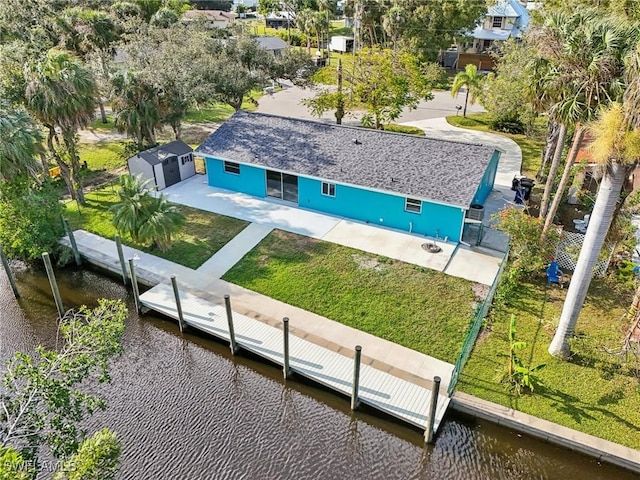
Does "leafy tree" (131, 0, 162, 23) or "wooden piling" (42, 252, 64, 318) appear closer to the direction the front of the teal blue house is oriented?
the leafy tree

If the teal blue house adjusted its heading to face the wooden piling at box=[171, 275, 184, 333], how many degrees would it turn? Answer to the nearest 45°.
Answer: approximately 180°

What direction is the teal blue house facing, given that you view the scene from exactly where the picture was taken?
facing away from the viewer and to the right of the viewer

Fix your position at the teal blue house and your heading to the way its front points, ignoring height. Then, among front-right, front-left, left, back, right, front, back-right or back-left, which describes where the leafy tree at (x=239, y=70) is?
left

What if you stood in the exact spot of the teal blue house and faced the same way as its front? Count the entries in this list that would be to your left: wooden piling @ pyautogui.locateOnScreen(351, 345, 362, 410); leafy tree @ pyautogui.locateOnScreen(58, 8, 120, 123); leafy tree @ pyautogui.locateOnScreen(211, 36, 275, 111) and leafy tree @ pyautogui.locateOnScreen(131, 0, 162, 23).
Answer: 3

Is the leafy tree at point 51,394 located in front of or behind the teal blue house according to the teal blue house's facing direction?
behind

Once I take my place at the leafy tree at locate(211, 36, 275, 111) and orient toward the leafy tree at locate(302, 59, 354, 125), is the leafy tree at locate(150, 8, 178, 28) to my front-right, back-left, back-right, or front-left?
back-left

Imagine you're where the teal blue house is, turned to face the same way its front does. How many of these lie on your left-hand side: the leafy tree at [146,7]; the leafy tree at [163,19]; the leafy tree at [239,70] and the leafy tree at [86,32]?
4

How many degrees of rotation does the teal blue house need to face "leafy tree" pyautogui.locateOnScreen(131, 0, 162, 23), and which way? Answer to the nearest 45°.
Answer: approximately 90° to its left

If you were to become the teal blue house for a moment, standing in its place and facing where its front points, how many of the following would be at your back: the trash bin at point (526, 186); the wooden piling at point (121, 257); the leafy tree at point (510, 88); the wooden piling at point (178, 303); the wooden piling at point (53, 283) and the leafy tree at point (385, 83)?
3

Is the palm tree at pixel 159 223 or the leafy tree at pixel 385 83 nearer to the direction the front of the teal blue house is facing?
the leafy tree

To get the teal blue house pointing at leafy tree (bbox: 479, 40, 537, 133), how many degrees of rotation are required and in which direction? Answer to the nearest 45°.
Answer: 0° — it already faces it

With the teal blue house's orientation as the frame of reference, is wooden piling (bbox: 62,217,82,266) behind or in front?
behind

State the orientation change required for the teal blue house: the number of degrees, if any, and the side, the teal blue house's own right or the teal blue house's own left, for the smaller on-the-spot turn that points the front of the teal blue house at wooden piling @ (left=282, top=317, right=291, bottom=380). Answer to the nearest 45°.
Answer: approximately 135° to the teal blue house's own right
